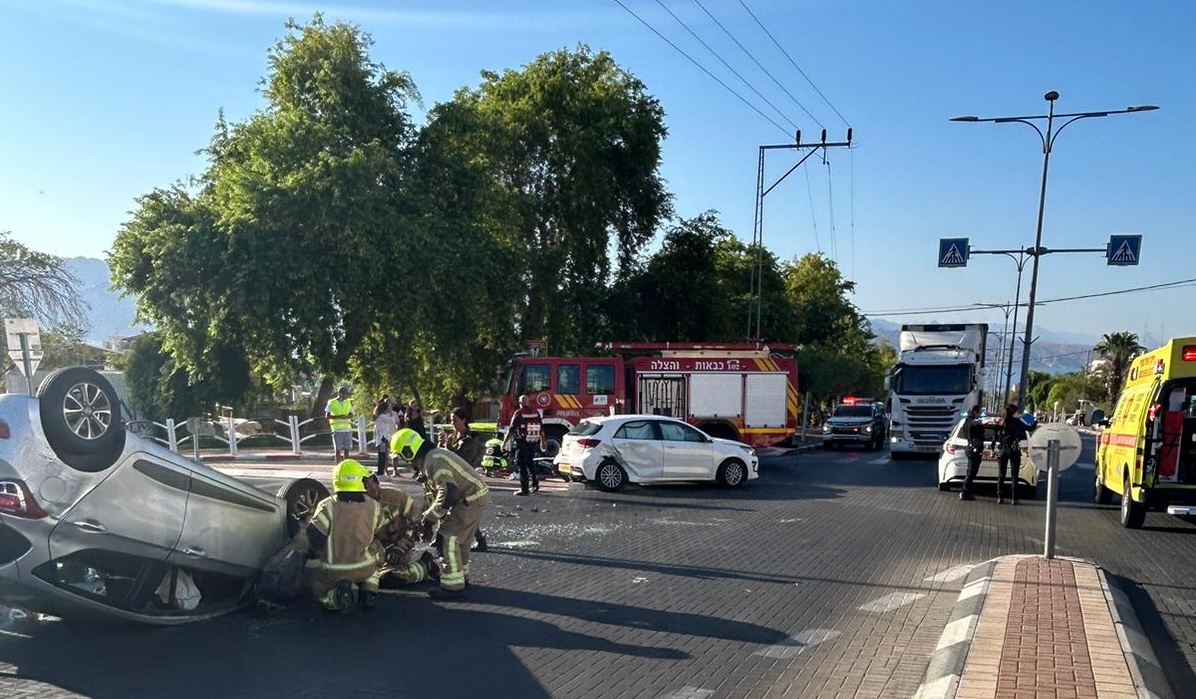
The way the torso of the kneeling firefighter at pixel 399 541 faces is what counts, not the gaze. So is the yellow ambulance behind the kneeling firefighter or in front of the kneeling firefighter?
behind

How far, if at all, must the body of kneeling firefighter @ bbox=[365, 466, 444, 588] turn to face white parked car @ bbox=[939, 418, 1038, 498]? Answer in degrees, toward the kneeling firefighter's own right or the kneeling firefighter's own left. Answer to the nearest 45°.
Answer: approximately 135° to the kneeling firefighter's own right

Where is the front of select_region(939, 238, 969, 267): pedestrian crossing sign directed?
toward the camera

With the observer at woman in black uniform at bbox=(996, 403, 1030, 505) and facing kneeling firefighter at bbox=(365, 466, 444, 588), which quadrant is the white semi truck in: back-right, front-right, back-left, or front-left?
back-right

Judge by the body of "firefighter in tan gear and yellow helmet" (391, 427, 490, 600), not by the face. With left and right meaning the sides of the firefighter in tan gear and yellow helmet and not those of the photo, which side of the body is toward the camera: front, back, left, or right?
left

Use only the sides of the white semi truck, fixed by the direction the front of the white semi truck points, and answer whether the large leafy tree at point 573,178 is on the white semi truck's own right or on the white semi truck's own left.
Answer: on the white semi truck's own right

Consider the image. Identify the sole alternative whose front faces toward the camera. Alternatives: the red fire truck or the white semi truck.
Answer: the white semi truck

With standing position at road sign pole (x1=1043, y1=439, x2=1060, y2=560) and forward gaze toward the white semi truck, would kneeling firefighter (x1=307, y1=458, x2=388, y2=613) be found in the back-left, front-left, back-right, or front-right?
back-left

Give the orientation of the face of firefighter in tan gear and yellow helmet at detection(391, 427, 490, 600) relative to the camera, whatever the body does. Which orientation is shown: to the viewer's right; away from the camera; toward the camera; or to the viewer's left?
to the viewer's left

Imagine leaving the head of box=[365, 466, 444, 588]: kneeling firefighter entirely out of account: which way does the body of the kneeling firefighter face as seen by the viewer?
to the viewer's left

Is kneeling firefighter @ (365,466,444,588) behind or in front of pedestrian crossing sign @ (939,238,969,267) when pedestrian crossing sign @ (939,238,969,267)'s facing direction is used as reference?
in front

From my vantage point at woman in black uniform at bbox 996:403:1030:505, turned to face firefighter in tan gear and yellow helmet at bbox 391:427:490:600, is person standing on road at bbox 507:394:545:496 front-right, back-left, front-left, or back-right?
front-right

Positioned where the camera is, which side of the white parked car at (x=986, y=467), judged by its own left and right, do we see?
back
